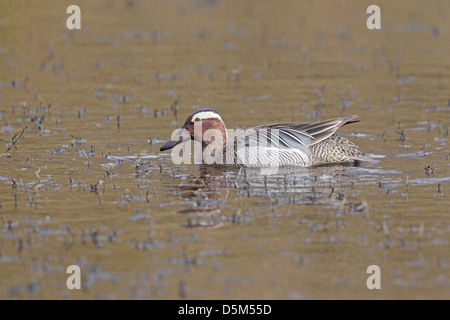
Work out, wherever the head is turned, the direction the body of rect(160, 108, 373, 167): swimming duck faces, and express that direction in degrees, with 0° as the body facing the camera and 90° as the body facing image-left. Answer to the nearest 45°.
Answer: approximately 90°
